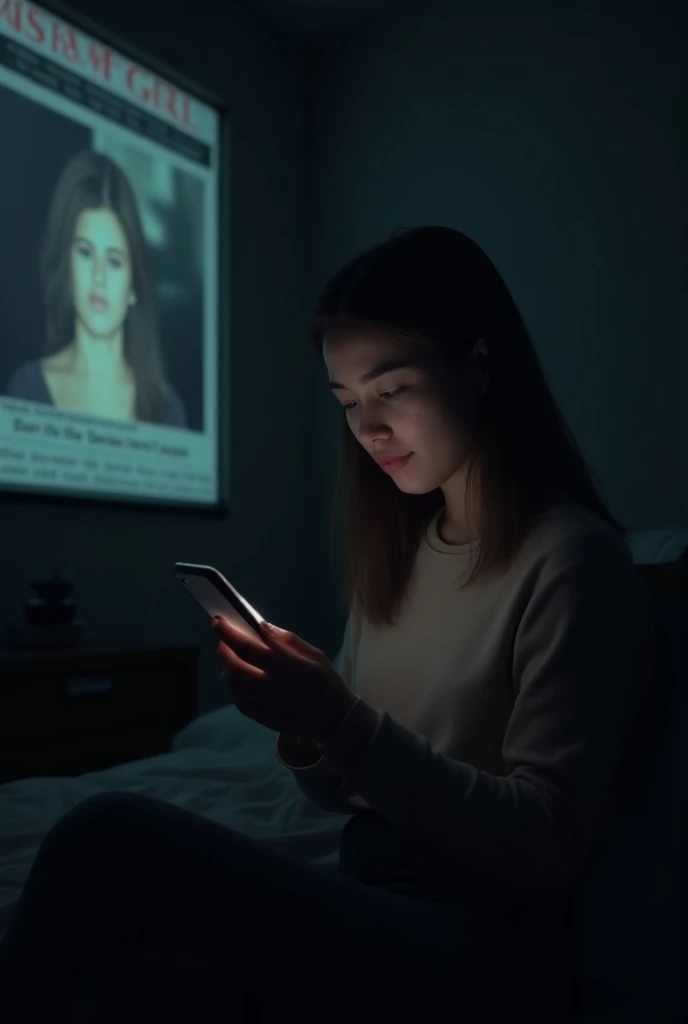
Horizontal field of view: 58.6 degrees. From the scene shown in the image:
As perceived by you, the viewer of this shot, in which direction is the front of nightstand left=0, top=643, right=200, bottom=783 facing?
facing the viewer

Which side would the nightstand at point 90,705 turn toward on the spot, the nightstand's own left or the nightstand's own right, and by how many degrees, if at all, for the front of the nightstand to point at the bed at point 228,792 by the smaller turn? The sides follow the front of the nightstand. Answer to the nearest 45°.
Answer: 0° — it already faces it

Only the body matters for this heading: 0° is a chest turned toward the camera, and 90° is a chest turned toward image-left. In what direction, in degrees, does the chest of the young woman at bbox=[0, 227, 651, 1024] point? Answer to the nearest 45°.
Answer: approximately 45°

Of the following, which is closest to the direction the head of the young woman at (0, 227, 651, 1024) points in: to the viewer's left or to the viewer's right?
to the viewer's left
